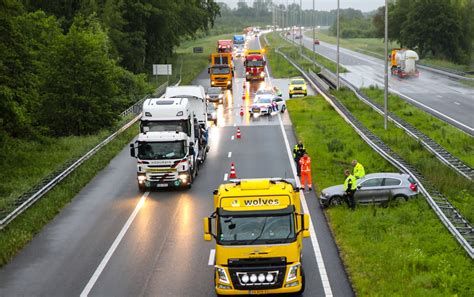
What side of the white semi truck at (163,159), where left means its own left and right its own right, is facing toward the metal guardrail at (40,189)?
right

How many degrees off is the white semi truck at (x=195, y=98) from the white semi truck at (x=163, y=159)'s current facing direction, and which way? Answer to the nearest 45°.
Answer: approximately 180°

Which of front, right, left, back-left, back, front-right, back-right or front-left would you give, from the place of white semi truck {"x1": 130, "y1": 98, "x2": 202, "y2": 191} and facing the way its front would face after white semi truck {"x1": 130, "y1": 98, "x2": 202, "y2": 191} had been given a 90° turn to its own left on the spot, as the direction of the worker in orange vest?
front

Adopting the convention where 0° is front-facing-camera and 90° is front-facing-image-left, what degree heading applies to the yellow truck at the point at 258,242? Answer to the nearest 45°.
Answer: approximately 0°

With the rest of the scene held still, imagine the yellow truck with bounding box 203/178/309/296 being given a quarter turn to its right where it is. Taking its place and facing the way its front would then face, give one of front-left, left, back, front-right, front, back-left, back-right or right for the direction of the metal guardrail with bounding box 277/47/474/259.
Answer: back-right

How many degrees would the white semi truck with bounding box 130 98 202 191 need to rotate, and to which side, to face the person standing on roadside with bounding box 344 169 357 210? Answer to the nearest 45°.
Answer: approximately 45° to its left

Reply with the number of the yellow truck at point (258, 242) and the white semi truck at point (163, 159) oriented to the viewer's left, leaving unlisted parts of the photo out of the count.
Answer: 0

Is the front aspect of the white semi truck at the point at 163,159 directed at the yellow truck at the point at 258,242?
yes

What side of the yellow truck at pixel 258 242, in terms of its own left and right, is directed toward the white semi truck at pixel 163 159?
back
